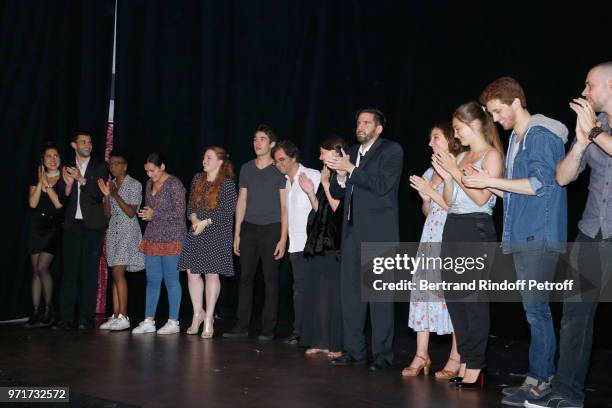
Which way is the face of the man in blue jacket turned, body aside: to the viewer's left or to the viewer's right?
to the viewer's left

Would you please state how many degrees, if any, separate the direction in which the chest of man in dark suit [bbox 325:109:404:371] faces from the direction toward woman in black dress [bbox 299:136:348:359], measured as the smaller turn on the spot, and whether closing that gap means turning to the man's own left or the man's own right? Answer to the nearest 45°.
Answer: approximately 90° to the man's own right

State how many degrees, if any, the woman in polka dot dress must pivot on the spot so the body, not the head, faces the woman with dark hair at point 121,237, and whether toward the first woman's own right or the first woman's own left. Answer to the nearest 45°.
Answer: approximately 90° to the first woman's own right

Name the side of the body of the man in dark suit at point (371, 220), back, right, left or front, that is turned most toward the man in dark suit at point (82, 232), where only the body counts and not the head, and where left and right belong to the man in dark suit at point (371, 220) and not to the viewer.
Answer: right

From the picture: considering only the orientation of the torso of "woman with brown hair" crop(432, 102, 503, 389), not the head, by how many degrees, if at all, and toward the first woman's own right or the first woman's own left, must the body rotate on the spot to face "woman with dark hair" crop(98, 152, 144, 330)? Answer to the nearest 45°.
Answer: approximately 45° to the first woman's own right

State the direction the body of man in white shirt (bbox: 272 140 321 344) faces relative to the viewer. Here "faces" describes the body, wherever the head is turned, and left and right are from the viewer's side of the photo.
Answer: facing the viewer and to the left of the viewer

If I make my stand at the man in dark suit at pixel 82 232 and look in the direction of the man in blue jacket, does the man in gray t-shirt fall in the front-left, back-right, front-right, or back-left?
front-left

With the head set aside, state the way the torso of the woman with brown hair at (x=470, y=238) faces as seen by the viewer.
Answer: to the viewer's left

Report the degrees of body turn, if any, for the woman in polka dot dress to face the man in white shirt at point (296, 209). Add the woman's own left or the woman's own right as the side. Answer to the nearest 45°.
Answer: approximately 90° to the woman's own left

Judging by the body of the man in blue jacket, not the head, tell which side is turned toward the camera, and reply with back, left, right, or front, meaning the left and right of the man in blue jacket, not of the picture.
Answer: left

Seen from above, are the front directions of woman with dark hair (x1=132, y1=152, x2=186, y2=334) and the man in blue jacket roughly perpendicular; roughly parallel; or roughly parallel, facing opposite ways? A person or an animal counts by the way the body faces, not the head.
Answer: roughly perpendicular

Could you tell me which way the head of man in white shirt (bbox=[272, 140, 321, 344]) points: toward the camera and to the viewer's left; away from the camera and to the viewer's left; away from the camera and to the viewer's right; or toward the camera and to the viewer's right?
toward the camera and to the viewer's left

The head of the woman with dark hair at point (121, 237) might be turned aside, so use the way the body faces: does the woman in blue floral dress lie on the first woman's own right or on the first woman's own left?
on the first woman's own left

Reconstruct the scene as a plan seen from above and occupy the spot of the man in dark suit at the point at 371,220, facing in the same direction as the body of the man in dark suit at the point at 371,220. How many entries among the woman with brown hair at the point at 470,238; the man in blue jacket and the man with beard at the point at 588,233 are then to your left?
3

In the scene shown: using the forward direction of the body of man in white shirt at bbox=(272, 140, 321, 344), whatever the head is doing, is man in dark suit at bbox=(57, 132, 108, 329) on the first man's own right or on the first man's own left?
on the first man's own right
